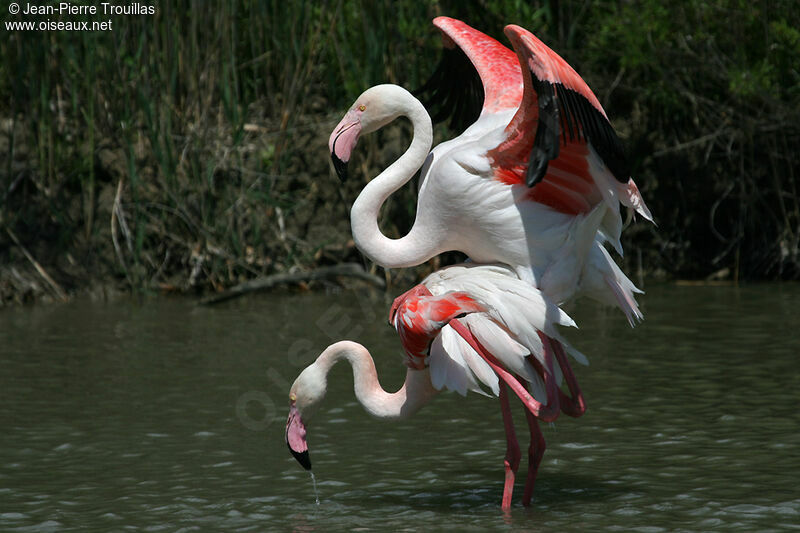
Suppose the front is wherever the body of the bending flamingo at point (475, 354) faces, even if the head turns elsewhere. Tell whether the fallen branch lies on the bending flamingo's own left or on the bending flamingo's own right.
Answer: on the bending flamingo's own right

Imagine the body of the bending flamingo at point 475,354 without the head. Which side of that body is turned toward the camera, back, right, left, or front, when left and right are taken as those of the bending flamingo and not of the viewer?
left
